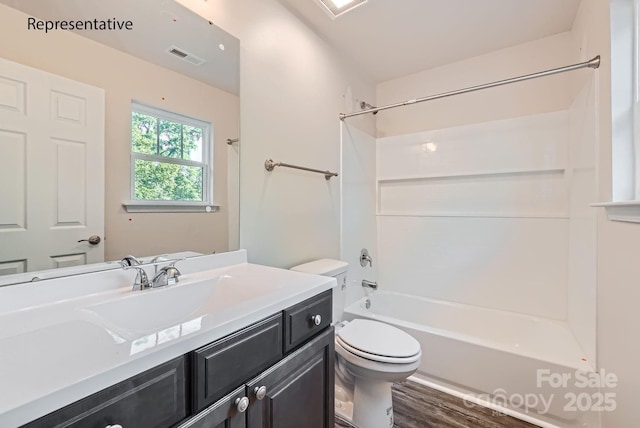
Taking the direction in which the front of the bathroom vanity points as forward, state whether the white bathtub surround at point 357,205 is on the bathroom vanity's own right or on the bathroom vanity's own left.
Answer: on the bathroom vanity's own left

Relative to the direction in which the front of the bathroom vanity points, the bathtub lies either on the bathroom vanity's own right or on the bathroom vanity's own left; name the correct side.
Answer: on the bathroom vanity's own left

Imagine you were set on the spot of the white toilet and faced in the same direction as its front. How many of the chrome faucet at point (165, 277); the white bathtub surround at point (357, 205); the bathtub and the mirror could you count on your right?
2

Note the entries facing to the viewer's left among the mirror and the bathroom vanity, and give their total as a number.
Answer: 0

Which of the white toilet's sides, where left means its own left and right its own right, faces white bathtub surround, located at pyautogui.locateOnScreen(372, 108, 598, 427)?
left

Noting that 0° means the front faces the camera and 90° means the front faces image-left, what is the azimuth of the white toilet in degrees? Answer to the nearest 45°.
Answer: approximately 315°

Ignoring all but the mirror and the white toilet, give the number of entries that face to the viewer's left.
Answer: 0

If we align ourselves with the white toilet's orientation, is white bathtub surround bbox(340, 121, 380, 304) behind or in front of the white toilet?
behind

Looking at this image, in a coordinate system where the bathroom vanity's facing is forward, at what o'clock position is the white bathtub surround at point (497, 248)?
The white bathtub surround is roughly at 10 o'clock from the bathroom vanity.

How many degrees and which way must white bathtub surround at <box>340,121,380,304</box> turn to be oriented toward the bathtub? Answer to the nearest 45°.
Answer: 0° — it already faces it

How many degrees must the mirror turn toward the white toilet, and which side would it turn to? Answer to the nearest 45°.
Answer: approximately 45° to its left

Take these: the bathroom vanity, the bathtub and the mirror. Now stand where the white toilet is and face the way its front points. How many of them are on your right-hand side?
2

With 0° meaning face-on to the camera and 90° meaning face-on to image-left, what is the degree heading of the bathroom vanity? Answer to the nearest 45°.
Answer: approximately 315°

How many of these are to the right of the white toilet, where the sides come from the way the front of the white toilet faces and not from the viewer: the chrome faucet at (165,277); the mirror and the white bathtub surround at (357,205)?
2
